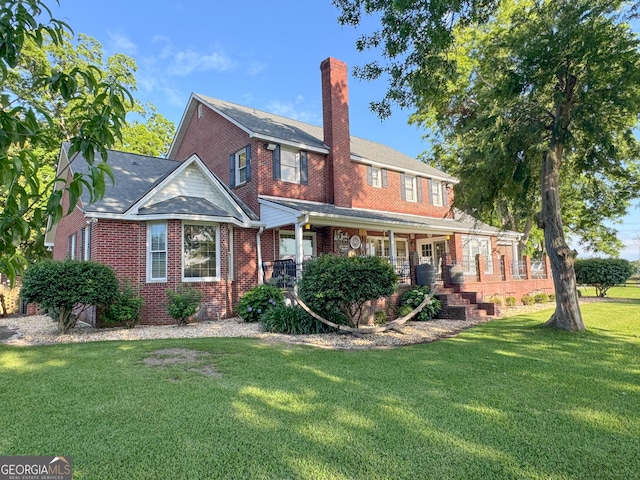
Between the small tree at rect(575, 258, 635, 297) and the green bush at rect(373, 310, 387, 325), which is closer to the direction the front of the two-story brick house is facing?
the green bush

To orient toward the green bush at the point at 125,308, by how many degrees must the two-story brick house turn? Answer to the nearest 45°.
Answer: approximately 90° to its right

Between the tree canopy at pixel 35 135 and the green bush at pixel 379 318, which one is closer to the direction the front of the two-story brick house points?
the green bush

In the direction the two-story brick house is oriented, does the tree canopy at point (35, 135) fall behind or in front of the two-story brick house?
in front

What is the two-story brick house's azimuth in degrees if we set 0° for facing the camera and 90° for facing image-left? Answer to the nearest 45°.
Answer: approximately 315°

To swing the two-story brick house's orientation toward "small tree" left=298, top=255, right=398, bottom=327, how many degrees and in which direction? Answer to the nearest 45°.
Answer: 0° — it already faces it

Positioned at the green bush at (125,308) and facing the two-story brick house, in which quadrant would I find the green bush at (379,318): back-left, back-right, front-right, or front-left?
front-right

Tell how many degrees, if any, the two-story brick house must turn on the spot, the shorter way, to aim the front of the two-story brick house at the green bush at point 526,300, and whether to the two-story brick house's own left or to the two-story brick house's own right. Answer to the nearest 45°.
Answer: approximately 45° to the two-story brick house's own left

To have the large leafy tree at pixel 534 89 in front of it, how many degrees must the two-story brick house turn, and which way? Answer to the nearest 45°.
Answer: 0° — it already faces it

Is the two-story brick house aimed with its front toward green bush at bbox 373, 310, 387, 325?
yes

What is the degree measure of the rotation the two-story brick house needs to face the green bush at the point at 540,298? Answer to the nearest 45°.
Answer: approximately 45° to its left

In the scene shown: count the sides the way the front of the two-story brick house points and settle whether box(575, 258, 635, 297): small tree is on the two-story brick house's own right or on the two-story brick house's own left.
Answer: on the two-story brick house's own left

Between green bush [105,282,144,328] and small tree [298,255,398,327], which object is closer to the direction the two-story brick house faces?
the small tree
